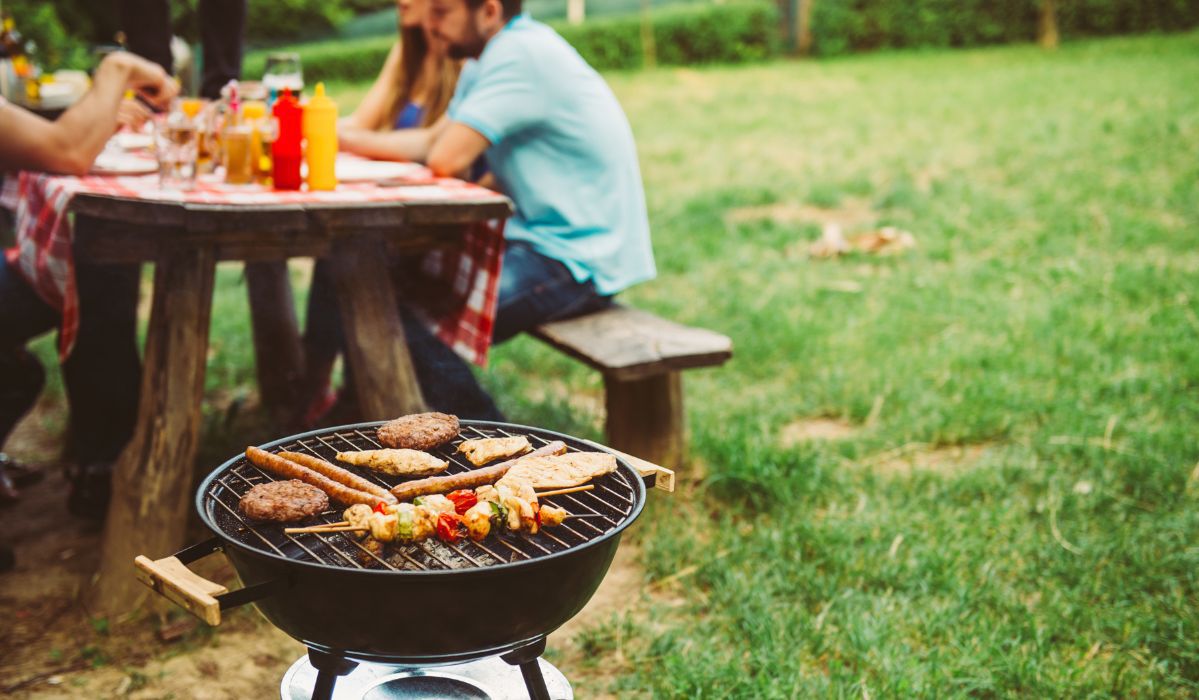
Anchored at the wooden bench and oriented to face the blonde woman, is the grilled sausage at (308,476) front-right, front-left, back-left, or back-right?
back-left

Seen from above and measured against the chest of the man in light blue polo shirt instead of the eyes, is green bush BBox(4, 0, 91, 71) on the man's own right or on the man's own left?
on the man's own right

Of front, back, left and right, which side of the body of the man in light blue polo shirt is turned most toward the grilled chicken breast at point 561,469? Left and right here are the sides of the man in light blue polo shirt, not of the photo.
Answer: left

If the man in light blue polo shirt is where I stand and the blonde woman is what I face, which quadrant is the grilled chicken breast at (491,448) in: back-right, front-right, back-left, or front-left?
back-left

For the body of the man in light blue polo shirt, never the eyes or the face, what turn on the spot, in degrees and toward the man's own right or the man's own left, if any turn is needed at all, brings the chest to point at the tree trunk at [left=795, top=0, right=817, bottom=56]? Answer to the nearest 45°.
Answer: approximately 90° to the man's own right

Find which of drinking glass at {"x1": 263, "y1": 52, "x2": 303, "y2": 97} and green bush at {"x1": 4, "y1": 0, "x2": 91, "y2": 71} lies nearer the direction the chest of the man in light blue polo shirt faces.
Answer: the drinking glass

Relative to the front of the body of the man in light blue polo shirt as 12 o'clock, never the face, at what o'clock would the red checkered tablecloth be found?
The red checkered tablecloth is roughly at 11 o'clock from the man in light blue polo shirt.

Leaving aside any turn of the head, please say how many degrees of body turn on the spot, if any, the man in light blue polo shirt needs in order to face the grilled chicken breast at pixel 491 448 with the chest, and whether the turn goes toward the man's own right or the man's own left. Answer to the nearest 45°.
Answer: approximately 90° to the man's own left

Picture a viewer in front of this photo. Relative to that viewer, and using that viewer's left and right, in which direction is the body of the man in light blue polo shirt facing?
facing to the left of the viewer
